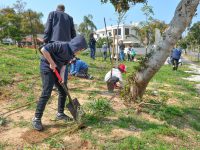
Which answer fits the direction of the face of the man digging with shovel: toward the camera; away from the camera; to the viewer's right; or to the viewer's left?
to the viewer's right

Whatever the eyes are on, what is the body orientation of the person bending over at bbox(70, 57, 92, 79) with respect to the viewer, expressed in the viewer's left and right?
facing to the left of the viewer

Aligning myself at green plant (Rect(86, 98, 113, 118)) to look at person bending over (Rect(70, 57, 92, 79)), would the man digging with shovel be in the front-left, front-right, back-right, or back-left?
back-left

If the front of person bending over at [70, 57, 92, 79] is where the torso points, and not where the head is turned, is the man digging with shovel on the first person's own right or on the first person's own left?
on the first person's own left

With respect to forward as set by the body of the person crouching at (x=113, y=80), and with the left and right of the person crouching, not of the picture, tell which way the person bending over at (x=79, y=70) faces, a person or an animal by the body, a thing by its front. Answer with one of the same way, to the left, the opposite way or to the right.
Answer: the opposite way

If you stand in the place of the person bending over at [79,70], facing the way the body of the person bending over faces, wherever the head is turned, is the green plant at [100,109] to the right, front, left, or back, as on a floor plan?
left
